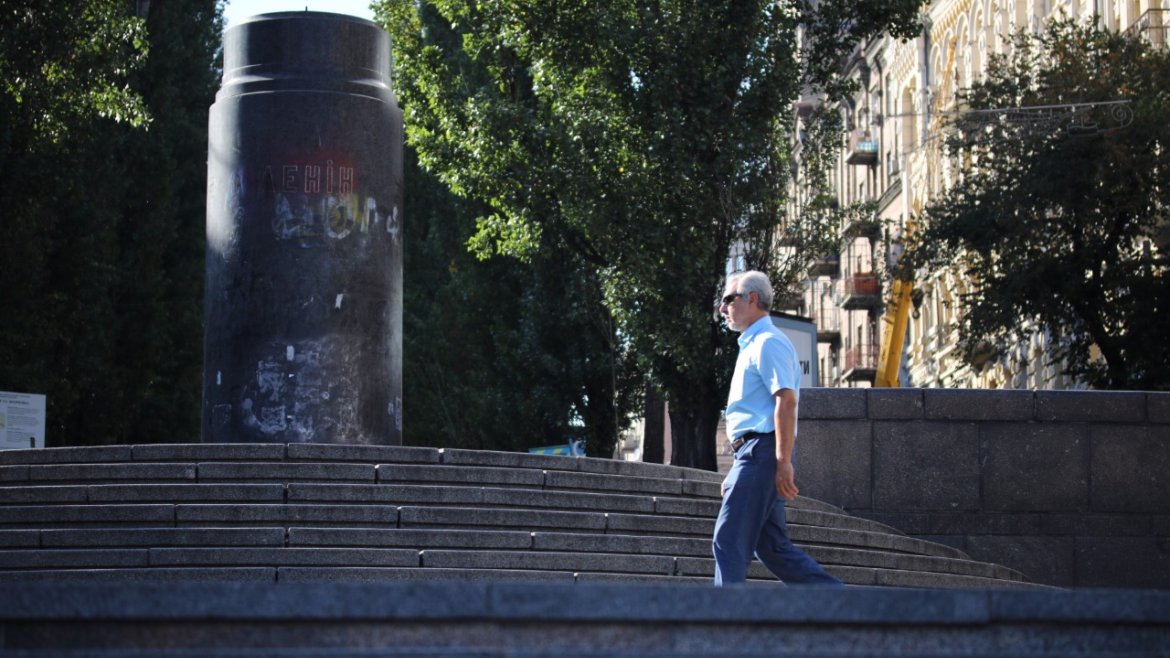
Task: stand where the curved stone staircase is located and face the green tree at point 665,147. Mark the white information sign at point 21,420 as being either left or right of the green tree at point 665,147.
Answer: left

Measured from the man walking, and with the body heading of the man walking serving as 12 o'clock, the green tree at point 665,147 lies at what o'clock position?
The green tree is roughly at 3 o'clock from the man walking.

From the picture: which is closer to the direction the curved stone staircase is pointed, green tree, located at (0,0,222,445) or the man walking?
the man walking

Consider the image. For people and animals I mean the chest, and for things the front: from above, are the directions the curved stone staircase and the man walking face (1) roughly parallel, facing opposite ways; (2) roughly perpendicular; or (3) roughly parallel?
roughly perpendicular

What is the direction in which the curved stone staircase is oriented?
toward the camera

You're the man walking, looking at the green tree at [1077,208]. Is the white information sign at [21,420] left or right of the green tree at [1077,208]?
left

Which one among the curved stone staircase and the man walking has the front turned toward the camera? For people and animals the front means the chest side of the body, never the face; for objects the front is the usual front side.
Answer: the curved stone staircase

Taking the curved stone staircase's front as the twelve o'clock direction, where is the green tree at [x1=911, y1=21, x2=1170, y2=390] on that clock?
The green tree is roughly at 7 o'clock from the curved stone staircase.

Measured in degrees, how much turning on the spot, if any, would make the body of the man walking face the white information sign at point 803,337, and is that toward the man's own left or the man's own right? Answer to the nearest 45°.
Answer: approximately 90° to the man's own right

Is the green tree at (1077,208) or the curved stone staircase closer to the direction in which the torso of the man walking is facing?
the curved stone staircase

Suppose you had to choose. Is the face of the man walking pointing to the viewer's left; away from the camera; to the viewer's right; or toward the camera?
to the viewer's left

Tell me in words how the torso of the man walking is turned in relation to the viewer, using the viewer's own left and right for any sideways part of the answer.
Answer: facing to the left of the viewer

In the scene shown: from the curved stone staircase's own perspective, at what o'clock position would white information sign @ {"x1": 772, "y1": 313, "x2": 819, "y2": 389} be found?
The white information sign is roughly at 7 o'clock from the curved stone staircase.

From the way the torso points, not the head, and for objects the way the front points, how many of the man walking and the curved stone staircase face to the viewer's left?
1

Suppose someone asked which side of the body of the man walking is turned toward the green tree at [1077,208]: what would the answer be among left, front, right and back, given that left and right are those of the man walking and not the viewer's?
right
